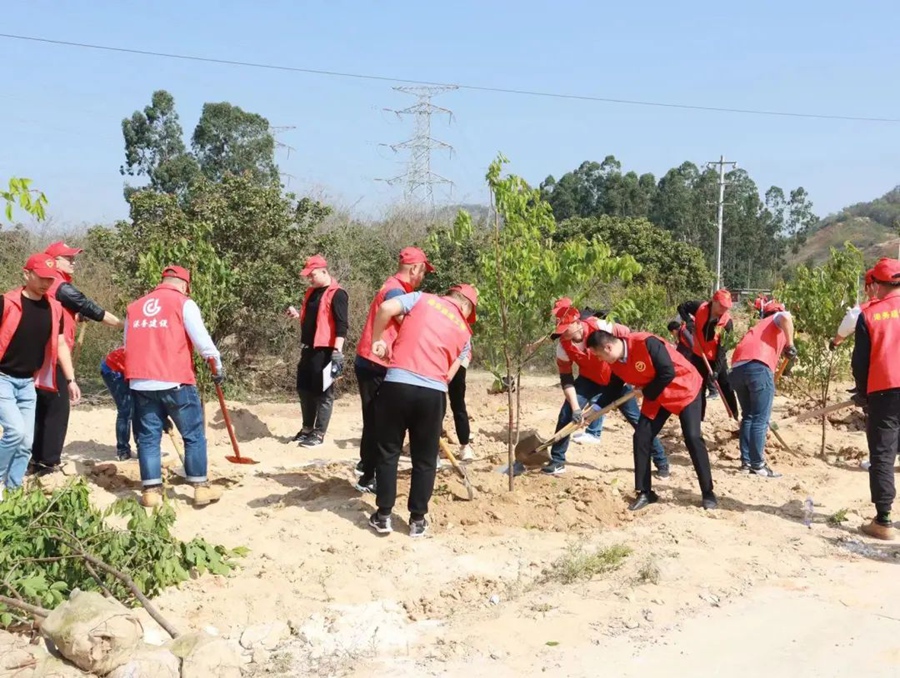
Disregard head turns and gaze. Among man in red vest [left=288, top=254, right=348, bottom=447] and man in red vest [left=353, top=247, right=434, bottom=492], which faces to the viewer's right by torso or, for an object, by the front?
man in red vest [left=353, top=247, right=434, bottom=492]

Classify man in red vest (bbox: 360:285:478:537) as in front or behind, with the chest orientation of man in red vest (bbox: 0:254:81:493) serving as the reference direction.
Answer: in front

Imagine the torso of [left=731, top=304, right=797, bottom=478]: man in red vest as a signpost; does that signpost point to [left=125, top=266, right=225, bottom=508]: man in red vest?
no

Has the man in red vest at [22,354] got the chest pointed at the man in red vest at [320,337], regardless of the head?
no

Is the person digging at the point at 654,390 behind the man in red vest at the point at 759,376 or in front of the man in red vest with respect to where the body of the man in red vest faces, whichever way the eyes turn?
behind

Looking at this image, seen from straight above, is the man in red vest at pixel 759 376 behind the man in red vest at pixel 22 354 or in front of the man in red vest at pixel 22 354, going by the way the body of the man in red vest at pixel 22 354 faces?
in front

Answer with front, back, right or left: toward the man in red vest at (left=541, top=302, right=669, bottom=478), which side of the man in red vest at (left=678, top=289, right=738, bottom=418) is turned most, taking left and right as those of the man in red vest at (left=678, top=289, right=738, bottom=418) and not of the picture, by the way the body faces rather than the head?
right

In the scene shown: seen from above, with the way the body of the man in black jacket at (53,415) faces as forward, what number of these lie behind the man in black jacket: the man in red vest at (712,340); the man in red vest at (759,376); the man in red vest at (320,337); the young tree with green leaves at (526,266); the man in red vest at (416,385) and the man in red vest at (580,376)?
0

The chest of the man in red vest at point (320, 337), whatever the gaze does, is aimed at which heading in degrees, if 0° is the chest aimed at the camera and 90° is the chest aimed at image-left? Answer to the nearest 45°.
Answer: approximately 45°

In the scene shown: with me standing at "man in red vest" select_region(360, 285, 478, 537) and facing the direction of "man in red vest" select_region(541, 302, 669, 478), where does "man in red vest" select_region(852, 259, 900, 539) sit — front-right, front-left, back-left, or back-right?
front-right

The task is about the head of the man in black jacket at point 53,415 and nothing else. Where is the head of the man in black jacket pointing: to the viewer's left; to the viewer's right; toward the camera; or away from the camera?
to the viewer's right

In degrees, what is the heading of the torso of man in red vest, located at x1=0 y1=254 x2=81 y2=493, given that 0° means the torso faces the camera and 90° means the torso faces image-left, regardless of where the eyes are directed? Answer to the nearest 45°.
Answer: approximately 315°

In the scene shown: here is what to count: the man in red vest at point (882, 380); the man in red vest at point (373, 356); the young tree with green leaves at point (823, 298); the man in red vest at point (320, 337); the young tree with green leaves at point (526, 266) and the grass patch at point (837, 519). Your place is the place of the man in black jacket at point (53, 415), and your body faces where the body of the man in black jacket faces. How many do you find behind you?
0
